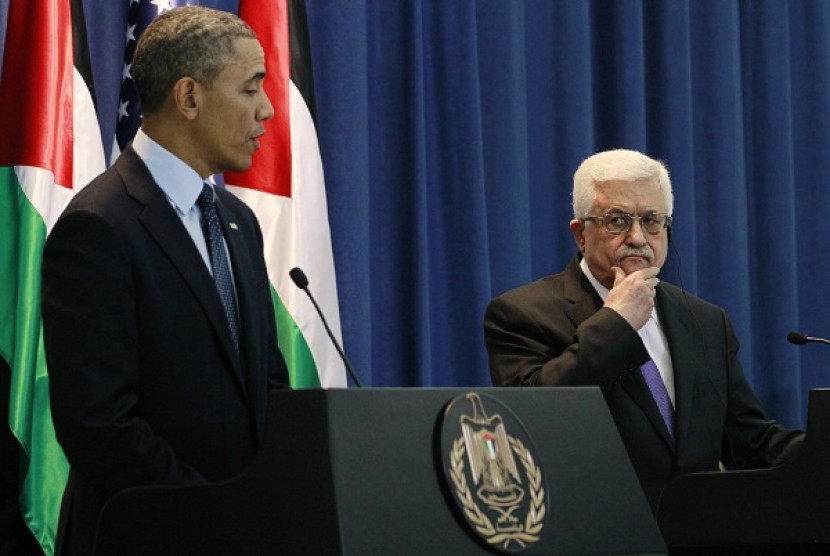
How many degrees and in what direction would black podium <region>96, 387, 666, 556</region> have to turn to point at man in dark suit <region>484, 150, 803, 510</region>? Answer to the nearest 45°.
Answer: approximately 90° to its left

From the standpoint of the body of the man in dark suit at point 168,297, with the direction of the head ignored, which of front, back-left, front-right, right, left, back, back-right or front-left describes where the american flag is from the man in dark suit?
back-left

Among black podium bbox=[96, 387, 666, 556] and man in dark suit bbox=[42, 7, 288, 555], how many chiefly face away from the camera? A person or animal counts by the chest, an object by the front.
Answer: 0

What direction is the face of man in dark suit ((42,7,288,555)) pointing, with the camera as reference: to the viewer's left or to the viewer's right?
to the viewer's right

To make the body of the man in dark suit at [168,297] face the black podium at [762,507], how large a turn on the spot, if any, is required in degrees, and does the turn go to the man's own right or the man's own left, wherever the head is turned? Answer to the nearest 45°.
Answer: approximately 45° to the man's own left

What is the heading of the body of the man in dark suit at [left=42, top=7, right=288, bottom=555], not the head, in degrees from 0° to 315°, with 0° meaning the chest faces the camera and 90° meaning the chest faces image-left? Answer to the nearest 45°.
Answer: approximately 315°

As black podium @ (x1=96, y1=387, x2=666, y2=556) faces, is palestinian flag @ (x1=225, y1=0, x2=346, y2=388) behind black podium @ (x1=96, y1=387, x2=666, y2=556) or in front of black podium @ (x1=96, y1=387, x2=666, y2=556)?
behind

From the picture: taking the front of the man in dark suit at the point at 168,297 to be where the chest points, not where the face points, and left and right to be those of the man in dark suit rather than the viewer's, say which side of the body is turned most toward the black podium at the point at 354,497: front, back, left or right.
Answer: front

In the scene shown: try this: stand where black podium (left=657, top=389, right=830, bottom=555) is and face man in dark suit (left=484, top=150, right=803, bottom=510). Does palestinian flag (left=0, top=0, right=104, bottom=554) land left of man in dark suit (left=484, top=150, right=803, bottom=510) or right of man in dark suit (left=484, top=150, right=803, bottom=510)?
left

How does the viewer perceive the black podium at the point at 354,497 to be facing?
facing the viewer and to the right of the viewer

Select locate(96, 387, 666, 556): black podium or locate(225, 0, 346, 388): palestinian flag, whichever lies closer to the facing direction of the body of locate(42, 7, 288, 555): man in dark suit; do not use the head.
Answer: the black podium

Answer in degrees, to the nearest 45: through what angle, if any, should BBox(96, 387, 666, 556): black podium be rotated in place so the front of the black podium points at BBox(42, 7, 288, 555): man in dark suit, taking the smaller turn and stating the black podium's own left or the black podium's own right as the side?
approximately 180°

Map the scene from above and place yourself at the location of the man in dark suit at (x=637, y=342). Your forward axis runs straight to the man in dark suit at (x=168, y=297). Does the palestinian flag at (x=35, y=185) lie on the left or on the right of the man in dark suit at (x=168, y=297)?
right
